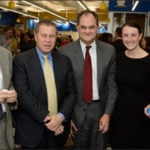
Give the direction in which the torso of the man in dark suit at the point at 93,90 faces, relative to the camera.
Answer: toward the camera

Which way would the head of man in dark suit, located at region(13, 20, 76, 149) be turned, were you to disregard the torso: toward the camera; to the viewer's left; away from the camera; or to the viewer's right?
toward the camera

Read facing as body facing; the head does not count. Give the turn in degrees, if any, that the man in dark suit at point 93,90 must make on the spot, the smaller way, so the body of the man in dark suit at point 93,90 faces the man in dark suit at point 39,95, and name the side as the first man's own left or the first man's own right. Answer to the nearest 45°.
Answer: approximately 45° to the first man's own right

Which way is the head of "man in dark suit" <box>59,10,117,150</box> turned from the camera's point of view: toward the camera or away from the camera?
toward the camera

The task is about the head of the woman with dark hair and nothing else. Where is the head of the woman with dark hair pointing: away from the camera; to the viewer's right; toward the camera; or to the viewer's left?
toward the camera
